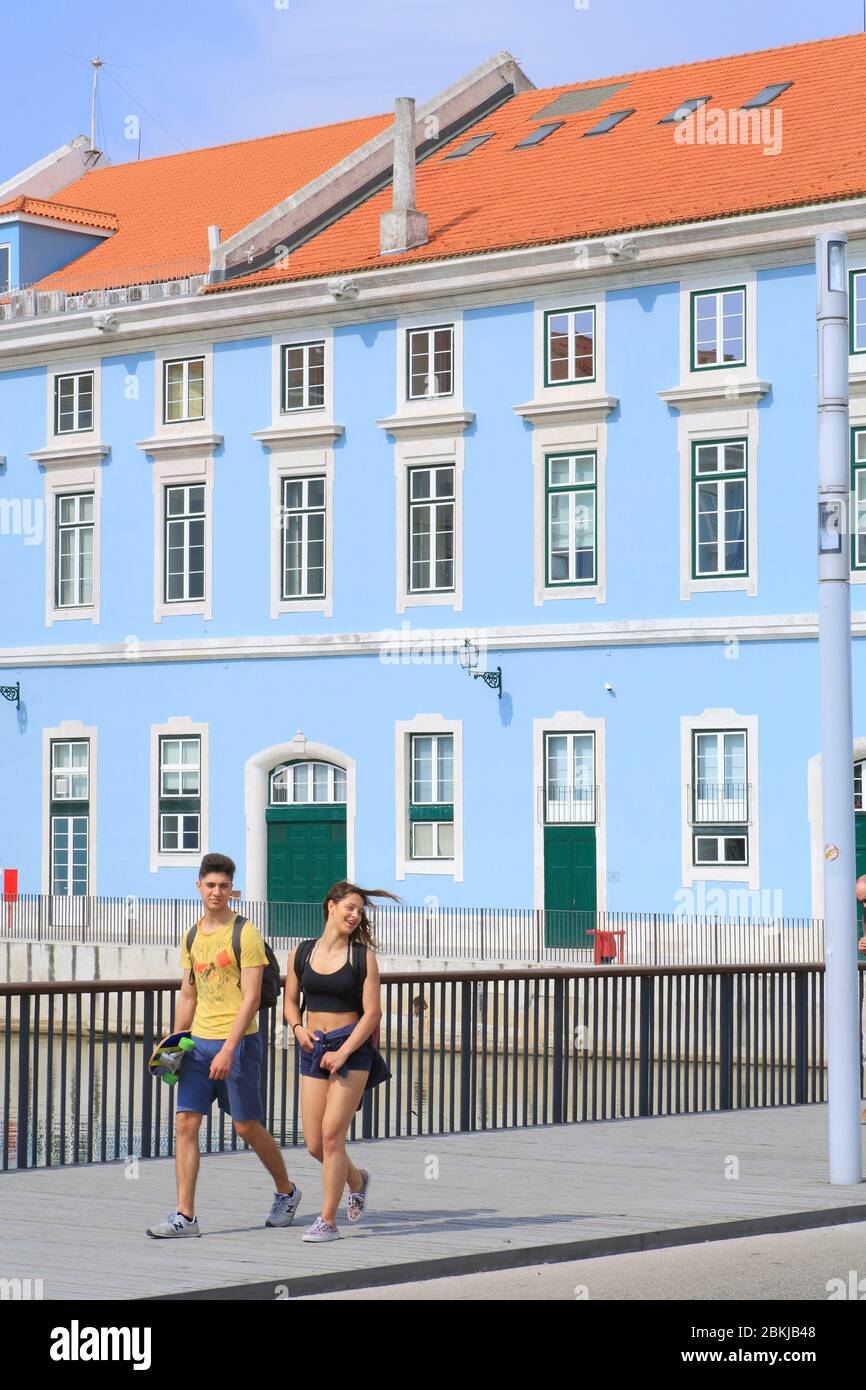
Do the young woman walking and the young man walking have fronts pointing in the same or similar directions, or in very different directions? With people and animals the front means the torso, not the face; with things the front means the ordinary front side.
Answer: same or similar directions

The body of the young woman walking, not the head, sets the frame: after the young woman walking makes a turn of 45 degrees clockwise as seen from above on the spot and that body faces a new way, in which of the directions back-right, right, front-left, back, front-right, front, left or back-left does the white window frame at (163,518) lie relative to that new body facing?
right

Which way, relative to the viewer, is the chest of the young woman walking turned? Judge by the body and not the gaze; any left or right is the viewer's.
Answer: facing the viewer and to the left of the viewer

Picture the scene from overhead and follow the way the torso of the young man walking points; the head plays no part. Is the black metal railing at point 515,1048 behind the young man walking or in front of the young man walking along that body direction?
behind

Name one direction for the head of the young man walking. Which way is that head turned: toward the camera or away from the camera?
toward the camera

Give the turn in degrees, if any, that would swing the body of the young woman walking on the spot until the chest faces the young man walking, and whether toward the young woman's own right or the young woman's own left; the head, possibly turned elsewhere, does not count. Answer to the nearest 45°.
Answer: approximately 45° to the young woman's own right

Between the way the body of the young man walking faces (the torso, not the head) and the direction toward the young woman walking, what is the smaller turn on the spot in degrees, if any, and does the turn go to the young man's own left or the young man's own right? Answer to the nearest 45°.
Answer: approximately 135° to the young man's own left

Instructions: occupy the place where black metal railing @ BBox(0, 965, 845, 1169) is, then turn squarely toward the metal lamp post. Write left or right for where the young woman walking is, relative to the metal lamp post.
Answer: right

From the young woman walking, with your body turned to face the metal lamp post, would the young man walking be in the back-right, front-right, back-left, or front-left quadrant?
back-left

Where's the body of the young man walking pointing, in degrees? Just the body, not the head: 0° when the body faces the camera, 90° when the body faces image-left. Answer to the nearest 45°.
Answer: approximately 45°

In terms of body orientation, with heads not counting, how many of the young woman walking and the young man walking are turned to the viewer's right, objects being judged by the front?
0
